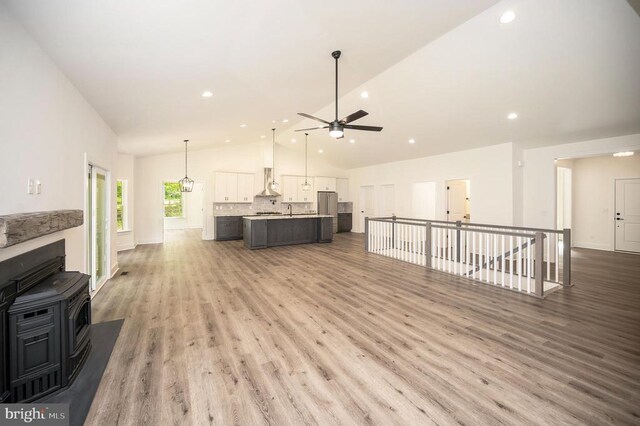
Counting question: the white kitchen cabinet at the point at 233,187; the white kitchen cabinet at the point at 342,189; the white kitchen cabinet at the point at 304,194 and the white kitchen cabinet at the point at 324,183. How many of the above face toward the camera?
4

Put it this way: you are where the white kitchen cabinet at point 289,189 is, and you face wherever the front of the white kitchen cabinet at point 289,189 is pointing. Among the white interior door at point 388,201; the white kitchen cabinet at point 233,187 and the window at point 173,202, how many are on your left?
1

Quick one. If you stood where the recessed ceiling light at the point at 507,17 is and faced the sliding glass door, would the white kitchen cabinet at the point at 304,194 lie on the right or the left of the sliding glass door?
right

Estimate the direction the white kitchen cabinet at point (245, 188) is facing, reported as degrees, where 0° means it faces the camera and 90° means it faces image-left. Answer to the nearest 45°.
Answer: approximately 0°

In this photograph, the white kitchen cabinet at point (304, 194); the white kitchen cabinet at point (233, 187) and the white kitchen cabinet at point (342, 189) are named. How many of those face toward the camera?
3

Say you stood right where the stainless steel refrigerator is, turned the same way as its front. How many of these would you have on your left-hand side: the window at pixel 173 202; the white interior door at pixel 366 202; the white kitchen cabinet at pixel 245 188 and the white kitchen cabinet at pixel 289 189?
1

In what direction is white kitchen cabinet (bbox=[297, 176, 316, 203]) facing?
toward the camera

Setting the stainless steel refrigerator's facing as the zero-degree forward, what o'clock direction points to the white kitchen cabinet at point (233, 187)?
The white kitchen cabinet is roughly at 2 o'clock from the stainless steel refrigerator.

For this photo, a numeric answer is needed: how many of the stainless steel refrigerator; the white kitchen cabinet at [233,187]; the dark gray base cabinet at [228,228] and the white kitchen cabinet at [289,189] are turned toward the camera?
4

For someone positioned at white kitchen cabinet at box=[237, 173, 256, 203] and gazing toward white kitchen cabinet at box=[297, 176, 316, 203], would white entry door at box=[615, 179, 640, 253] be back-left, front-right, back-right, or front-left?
front-right

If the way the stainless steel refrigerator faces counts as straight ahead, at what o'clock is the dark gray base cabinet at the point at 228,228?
The dark gray base cabinet is roughly at 2 o'clock from the stainless steel refrigerator.

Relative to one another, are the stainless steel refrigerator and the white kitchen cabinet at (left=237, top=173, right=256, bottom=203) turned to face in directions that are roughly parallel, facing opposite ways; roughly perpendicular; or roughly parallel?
roughly parallel

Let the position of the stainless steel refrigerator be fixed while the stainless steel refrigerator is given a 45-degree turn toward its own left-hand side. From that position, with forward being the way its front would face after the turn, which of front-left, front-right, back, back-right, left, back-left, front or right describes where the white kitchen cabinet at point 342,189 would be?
left

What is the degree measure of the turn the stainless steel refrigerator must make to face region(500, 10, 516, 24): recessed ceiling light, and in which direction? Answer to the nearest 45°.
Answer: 0° — it already faces it

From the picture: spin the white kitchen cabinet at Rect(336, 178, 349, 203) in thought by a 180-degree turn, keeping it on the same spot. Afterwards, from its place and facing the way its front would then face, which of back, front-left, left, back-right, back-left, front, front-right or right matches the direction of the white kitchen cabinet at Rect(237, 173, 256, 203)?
back-left

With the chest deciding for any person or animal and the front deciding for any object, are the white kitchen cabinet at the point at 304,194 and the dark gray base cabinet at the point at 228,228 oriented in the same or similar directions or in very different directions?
same or similar directions

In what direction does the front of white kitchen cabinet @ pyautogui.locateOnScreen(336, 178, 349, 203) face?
toward the camera
